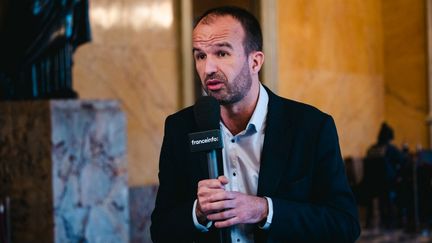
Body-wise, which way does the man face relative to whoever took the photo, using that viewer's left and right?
facing the viewer and to the left of the viewer

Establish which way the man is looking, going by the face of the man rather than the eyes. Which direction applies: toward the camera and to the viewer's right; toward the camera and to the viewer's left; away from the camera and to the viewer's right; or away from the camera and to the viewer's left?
toward the camera and to the viewer's left
